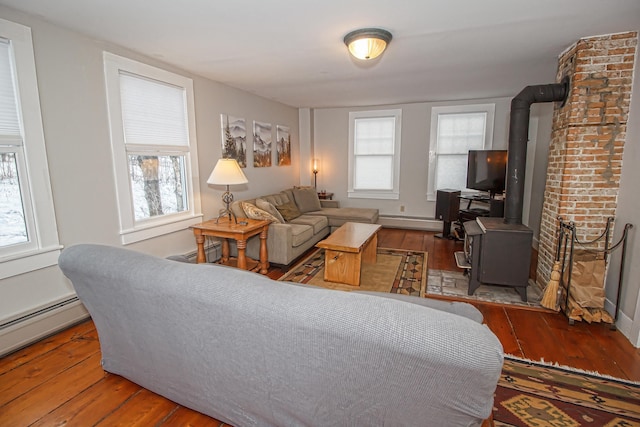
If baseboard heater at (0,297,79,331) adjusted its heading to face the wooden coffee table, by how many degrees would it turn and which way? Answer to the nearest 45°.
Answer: approximately 45° to its left

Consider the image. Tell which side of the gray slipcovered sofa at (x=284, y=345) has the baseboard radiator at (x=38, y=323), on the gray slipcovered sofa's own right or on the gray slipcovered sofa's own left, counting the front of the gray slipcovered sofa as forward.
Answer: on the gray slipcovered sofa's own left

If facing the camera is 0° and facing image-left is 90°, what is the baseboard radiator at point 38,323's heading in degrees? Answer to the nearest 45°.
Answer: approximately 315°

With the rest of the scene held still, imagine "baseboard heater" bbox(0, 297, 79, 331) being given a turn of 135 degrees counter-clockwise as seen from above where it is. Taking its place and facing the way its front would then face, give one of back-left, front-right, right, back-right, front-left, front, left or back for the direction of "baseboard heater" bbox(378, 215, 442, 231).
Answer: right

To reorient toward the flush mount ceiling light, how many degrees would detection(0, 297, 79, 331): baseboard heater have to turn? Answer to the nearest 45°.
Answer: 0° — it already faces it

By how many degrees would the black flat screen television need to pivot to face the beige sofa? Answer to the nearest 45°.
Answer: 0° — it already faces it

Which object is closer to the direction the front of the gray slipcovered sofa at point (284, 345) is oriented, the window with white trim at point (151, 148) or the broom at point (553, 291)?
the broom

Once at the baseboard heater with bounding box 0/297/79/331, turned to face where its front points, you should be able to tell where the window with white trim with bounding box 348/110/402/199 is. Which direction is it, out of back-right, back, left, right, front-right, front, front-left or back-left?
front-left

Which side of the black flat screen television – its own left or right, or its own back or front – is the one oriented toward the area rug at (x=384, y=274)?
front

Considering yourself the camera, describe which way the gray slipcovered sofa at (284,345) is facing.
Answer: facing away from the viewer and to the right of the viewer

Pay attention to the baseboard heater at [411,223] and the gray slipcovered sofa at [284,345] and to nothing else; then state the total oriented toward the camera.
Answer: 1
